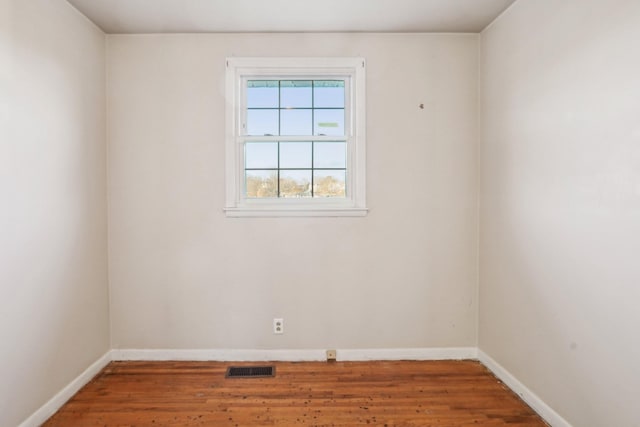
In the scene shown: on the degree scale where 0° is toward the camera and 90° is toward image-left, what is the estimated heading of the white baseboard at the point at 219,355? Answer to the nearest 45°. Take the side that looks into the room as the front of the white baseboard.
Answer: approximately 0°

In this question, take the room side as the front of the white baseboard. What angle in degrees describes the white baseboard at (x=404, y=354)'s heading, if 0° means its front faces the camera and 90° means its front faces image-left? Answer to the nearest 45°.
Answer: approximately 0°

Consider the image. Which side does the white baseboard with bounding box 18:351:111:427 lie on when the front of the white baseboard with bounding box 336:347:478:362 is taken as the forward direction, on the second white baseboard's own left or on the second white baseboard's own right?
on the second white baseboard's own right

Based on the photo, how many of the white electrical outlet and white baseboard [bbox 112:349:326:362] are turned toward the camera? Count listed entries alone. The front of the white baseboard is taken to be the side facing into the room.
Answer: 2

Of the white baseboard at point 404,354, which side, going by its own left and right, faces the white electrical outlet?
right

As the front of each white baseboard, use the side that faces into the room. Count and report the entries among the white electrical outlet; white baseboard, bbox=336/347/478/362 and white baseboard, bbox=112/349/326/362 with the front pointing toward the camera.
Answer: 3

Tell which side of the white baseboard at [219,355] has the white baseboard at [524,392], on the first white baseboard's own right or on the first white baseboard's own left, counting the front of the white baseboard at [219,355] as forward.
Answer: on the first white baseboard's own left

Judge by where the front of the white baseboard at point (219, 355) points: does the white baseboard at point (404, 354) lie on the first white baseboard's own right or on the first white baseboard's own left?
on the first white baseboard's own left

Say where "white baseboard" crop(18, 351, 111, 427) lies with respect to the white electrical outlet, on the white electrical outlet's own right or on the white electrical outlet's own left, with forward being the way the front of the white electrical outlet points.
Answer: on the white electrical outlet's own right

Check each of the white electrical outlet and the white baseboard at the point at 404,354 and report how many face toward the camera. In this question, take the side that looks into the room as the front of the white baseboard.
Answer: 2
